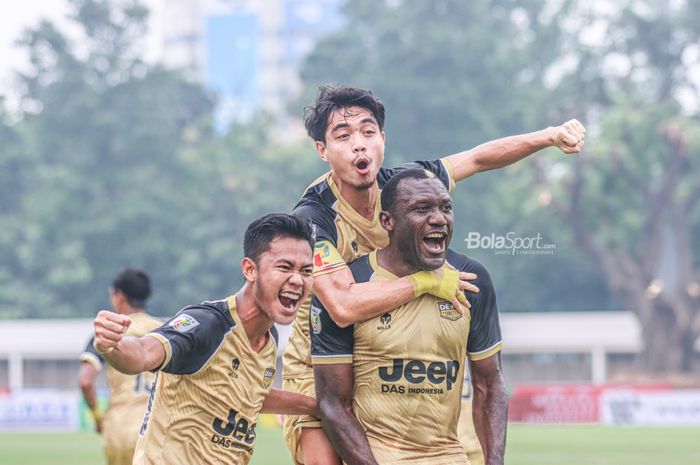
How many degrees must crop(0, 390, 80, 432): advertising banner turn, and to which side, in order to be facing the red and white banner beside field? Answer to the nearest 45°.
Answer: approximately 90° to its left

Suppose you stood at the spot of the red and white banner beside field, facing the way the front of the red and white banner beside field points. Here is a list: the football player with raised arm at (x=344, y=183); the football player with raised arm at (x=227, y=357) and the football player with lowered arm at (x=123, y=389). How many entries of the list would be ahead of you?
3

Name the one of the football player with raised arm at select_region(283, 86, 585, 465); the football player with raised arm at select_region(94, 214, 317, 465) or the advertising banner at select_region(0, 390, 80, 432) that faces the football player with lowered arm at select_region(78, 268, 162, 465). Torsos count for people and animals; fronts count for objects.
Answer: the advertising banner

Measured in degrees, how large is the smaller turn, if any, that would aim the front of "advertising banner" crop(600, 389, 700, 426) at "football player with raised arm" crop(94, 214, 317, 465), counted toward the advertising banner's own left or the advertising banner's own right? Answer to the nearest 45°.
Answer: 0° — it already faces them

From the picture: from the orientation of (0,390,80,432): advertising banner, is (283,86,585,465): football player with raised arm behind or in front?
in front

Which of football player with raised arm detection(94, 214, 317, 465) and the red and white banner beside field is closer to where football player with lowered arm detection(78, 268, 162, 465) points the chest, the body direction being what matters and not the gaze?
the red and white banner beside field

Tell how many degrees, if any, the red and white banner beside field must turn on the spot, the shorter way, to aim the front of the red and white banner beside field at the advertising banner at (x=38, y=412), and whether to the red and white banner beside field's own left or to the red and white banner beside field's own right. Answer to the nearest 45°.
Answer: approximately 90° to the red and white banner beside field's own right

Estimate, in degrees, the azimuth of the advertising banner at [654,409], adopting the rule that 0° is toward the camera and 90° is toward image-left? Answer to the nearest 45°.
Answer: approximately 0°

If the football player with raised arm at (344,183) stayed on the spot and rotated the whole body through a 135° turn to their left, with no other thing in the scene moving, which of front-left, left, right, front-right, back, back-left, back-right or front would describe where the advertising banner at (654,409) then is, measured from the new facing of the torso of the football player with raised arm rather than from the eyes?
front
